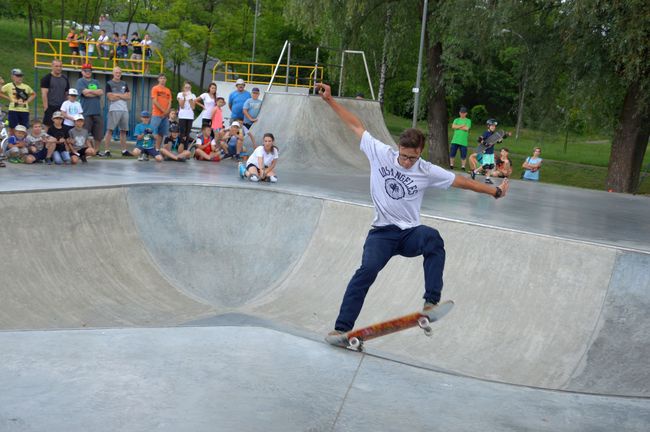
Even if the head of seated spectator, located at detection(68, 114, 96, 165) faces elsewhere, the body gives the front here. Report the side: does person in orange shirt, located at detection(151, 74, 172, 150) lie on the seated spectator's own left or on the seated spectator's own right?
on the seated spectator's own left

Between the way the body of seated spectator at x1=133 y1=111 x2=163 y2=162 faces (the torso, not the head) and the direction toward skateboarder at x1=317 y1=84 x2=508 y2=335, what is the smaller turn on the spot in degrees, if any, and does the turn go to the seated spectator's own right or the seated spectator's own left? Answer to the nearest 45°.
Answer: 0° — they already face them

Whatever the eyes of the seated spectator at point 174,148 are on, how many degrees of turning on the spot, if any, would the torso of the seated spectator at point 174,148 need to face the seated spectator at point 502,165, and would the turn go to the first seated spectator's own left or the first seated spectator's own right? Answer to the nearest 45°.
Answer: approximately 90° to the first seated spectator's own left

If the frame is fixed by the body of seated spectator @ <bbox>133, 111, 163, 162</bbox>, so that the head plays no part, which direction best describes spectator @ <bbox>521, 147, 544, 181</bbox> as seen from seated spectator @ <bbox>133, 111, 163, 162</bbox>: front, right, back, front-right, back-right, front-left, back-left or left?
left

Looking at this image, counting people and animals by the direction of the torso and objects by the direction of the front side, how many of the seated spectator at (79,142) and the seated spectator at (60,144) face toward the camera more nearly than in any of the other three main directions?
2

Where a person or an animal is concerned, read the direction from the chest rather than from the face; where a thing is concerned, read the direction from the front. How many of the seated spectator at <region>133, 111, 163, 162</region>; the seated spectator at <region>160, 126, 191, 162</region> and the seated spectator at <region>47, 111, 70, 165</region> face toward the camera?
3

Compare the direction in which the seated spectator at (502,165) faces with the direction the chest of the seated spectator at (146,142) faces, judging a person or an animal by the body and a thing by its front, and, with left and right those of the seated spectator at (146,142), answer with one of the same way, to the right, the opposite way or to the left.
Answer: to the right

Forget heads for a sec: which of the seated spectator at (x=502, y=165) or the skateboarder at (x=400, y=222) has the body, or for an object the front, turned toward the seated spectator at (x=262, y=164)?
the seated spectator at (x=502, y=165)

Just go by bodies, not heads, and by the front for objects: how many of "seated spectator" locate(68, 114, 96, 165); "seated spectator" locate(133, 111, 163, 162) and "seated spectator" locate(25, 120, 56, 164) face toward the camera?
3

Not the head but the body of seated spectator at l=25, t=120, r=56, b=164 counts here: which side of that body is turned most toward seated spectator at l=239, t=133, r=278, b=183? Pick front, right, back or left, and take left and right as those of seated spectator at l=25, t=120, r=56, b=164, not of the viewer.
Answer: left

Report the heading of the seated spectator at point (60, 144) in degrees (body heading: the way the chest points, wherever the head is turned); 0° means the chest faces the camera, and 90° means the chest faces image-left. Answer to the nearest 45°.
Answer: approximately 0°
